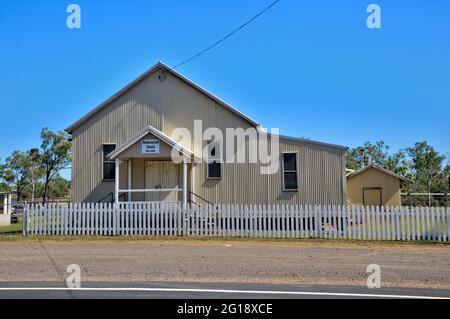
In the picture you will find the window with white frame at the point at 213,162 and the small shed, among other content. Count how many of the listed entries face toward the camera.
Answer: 2

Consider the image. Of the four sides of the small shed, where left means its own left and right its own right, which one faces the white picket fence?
front

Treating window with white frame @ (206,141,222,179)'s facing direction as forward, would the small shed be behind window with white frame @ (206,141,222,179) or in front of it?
behind

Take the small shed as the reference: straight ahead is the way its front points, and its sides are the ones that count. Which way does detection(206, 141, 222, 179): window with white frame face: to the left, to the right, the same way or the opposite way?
the same way

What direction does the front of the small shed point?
toward the camera

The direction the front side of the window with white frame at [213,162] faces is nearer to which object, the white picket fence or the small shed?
the white picket fence

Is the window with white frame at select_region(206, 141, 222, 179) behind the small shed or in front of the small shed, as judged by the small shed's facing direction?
in front
